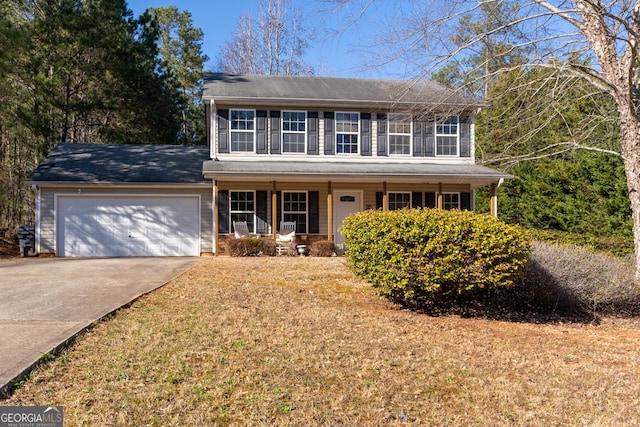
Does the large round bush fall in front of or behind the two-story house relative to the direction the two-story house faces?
in front

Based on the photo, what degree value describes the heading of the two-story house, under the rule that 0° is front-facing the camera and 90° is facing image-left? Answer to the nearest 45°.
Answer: approximately 0°

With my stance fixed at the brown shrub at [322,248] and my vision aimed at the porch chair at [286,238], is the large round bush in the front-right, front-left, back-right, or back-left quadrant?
back-left

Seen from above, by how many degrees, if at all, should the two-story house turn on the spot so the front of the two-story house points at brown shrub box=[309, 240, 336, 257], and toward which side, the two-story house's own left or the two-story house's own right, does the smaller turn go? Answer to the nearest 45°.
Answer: approximately 45° to the two-story house's own left
